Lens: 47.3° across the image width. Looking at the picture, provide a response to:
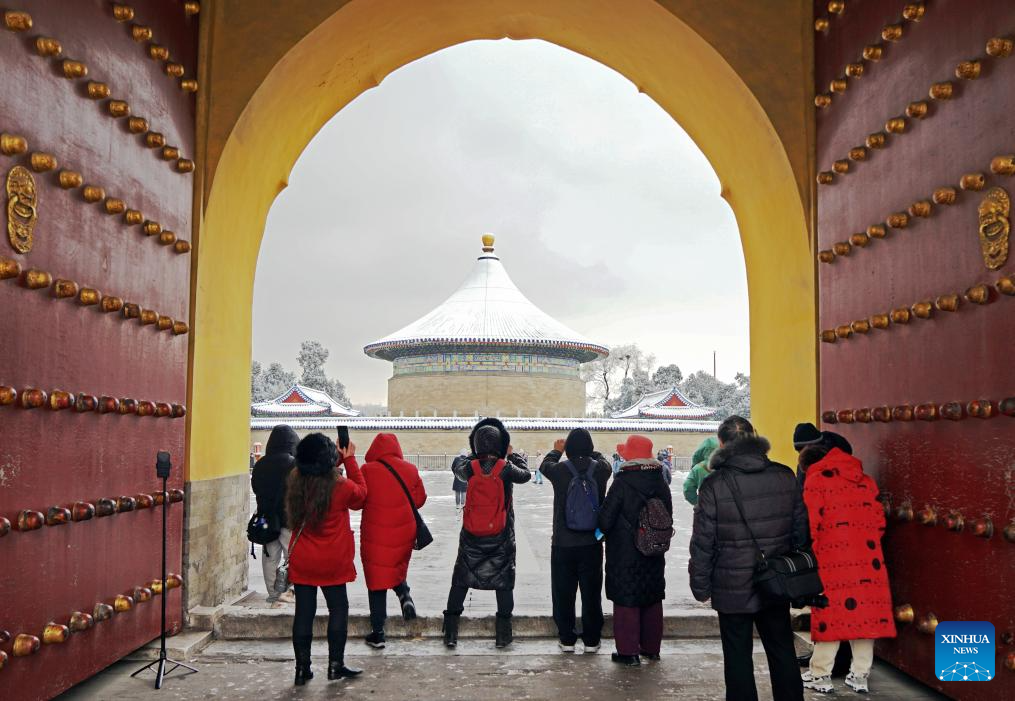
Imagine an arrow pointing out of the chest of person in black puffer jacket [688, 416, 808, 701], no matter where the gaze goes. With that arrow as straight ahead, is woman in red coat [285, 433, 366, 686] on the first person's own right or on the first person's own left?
on the first person's own left

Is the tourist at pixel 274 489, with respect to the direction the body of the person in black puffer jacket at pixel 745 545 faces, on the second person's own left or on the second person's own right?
on the second person's own left

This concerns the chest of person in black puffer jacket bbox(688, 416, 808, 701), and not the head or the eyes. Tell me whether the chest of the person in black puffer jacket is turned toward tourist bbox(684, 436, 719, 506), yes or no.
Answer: yes

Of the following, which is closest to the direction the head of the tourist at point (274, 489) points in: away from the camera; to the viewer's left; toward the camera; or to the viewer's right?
away from the camera

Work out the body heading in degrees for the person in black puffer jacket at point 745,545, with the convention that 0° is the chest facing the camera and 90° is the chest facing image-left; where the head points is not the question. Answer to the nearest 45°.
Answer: approximately 180°

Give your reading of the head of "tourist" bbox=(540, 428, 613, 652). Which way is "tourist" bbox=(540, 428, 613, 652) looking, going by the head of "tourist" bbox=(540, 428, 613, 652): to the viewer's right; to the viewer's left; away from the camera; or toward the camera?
away from the camera

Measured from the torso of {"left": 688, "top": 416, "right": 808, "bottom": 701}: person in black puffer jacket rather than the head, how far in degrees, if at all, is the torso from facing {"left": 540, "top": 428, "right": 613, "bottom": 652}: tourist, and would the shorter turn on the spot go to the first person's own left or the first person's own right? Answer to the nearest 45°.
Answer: approximately 45° to the first person's own left

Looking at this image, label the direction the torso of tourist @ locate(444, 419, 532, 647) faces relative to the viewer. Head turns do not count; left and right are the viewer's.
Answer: facing away from the viewer

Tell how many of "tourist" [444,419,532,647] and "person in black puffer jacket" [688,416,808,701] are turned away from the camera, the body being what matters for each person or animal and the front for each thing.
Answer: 2

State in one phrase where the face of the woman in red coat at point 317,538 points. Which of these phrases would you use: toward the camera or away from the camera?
away from the camera

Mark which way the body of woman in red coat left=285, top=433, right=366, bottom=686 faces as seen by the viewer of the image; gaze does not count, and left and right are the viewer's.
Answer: facing away from the viewer and to the right of the viewer

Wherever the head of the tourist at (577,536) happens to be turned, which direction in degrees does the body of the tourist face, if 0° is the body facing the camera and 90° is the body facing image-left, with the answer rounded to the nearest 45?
approximately 180°
